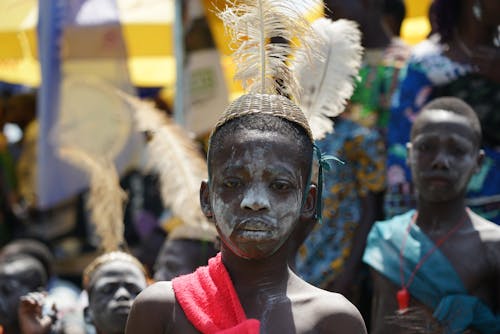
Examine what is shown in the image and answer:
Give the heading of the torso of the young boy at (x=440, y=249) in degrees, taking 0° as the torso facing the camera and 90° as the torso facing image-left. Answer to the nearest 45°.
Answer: approximately 0°

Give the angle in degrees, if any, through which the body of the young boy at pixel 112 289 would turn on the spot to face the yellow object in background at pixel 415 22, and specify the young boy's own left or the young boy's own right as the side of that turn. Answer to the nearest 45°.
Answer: approximately 90° to the young boy's own left

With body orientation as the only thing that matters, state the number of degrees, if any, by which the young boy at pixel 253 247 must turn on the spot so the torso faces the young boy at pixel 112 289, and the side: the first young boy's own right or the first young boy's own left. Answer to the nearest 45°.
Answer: approximately 135° to the first young boy's own right

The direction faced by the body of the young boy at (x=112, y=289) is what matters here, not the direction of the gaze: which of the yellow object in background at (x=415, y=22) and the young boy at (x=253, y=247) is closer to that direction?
the young boy

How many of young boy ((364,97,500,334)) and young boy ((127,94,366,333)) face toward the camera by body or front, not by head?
2

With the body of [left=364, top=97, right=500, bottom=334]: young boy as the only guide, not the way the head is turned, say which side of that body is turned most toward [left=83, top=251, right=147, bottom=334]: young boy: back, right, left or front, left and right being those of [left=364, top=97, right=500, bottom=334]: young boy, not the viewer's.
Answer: right

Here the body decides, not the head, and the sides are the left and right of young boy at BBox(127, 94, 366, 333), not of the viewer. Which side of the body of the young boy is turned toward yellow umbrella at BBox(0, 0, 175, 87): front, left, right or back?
back

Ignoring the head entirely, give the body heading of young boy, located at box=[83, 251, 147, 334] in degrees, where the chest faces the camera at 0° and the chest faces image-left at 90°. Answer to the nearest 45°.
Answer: approximately 315°

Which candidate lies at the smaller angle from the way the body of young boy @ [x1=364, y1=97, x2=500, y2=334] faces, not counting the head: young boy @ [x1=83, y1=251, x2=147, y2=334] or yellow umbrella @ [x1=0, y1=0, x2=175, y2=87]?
the young boy

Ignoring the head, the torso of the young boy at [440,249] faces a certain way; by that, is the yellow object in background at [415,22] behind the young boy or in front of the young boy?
behind
